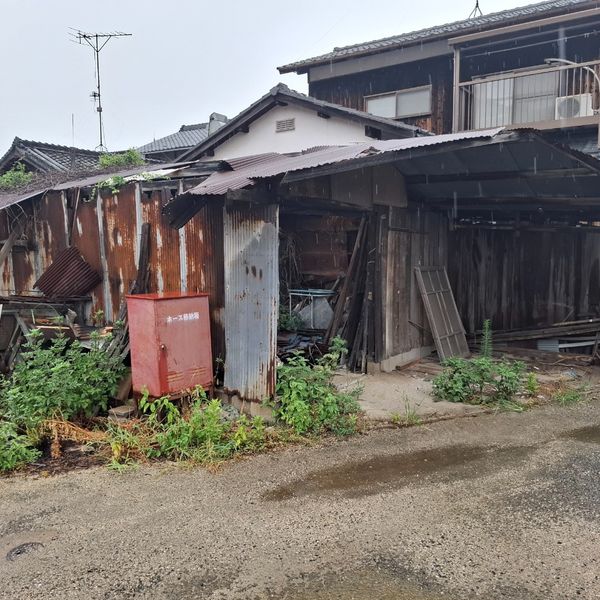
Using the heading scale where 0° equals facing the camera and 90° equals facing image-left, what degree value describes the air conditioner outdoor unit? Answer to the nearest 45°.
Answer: approximately 0°

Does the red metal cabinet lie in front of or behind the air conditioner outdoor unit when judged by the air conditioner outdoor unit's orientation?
in front

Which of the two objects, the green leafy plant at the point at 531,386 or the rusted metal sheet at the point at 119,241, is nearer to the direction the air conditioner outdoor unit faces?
the green leafy plant

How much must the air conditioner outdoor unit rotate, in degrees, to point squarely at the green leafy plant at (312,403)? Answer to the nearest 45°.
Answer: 0° — it already faces it

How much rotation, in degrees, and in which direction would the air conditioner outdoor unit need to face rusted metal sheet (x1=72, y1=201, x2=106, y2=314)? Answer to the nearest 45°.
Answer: approximately 45° to its right

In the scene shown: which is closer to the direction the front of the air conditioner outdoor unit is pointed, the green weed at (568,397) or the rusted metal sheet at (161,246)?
the green weed

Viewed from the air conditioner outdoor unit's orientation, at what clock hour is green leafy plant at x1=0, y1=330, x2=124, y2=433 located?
The green leafy plant is roughly at 1 o'clock from the air conditioner outdoor unit.

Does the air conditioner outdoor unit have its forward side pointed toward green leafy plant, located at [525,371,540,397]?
yes

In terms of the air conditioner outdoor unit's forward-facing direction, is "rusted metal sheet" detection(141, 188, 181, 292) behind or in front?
in front

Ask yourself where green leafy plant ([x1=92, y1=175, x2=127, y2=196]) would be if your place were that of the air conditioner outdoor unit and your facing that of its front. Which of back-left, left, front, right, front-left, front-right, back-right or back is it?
front-right

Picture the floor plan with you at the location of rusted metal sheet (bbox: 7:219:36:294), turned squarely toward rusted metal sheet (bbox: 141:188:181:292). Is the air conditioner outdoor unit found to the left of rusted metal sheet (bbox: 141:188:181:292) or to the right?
left

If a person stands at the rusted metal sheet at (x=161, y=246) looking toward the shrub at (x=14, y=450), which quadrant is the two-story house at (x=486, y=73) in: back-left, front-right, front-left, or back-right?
back-left

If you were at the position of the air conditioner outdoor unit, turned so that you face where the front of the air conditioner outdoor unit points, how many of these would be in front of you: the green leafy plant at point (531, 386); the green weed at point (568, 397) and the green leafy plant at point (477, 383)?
3

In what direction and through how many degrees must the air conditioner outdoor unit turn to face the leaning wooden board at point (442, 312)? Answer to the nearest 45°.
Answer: approximately 45° to its right
